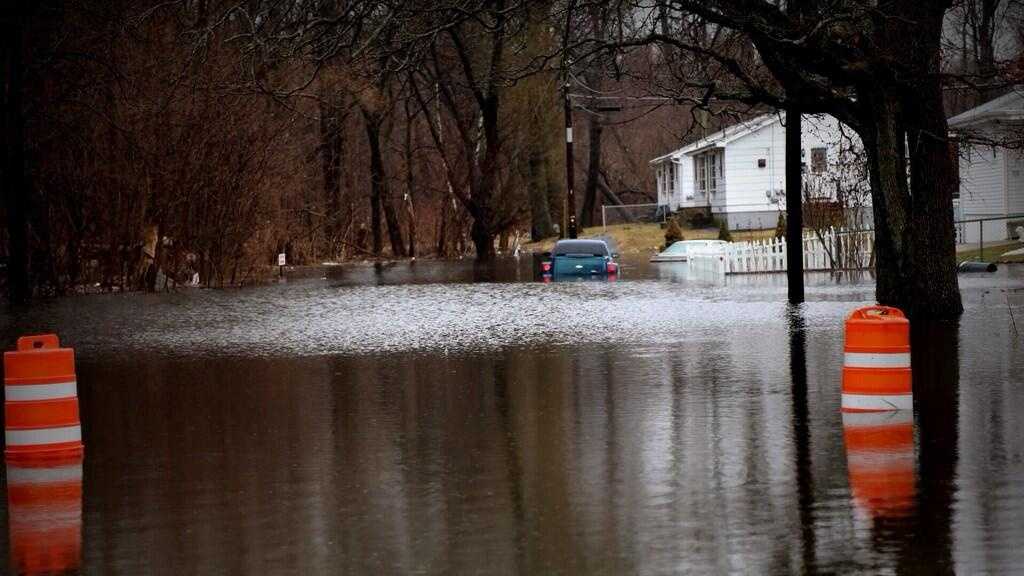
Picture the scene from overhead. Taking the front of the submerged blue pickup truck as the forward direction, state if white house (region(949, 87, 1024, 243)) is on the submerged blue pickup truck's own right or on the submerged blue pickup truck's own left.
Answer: on the submerged blue pickup truck's own right

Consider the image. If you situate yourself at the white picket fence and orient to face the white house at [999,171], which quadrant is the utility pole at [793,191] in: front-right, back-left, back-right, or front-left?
back-right

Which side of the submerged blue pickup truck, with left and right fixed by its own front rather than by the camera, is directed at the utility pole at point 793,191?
back

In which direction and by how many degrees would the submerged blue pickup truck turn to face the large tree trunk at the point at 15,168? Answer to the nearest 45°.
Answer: approximately 135° to its left

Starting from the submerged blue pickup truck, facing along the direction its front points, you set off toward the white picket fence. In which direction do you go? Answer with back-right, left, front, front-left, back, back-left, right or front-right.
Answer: right

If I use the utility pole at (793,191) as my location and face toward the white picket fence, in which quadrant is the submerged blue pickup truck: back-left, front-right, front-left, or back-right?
front-left

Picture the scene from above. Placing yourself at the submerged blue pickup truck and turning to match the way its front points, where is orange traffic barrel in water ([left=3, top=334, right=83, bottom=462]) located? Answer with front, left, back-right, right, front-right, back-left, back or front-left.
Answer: back

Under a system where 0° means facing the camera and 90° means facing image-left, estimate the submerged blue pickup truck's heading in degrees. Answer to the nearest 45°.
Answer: approximately 180°

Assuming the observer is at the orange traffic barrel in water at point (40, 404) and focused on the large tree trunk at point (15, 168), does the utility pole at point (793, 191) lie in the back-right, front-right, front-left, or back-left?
front-right

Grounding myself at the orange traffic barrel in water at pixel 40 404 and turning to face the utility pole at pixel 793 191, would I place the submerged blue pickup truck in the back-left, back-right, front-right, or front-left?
front-left
